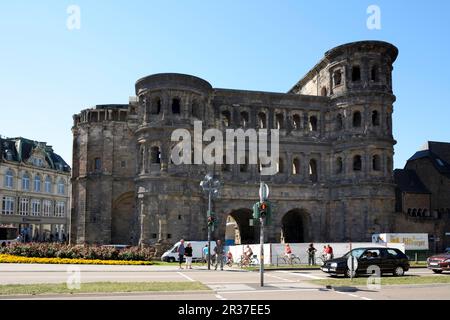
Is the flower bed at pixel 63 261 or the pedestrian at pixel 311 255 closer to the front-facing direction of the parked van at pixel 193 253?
the flower bed

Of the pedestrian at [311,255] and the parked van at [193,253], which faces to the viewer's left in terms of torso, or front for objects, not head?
the parked van

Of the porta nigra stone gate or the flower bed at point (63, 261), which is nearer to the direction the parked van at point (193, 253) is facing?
the flower bed

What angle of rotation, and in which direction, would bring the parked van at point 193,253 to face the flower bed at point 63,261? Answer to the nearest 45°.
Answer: approximately 45° to its left

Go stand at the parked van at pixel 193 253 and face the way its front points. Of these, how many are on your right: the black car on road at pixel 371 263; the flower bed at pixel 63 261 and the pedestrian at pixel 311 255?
0

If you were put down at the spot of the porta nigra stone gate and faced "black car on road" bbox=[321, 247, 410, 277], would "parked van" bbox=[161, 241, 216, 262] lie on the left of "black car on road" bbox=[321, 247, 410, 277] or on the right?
right

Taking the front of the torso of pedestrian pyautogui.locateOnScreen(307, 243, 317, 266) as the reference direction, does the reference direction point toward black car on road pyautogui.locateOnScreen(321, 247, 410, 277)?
no

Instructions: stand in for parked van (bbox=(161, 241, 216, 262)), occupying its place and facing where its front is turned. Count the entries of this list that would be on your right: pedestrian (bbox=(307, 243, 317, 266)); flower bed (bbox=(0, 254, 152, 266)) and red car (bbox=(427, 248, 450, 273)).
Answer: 0

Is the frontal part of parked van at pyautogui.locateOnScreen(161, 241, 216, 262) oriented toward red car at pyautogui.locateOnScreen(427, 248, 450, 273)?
no

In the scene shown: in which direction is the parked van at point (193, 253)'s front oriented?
to the viewer's left

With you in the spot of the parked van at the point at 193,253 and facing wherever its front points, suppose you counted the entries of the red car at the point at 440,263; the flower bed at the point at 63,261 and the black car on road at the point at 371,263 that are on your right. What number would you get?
0

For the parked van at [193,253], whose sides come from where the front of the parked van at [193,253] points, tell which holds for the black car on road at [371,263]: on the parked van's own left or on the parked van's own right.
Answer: on the parked van's own left

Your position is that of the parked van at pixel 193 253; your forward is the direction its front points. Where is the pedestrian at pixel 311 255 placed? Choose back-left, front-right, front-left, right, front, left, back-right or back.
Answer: back-left

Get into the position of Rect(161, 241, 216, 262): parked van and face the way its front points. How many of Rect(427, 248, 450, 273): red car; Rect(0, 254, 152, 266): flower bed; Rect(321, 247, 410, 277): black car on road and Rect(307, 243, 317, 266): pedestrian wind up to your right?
0
